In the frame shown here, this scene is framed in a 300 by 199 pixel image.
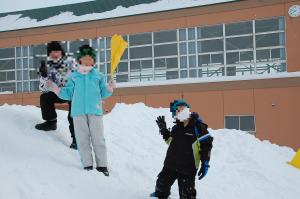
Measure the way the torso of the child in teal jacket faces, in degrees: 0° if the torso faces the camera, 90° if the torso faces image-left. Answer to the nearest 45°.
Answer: approximately 0°

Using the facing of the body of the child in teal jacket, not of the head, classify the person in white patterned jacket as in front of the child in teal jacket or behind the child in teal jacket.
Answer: behind

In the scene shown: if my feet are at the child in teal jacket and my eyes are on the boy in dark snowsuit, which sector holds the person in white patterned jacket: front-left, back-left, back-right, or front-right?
back-left

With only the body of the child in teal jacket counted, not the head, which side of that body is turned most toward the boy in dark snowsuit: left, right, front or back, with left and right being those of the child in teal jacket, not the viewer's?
left

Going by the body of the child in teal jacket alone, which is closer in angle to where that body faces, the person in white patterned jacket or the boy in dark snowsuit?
the boy in dark snowsuit
